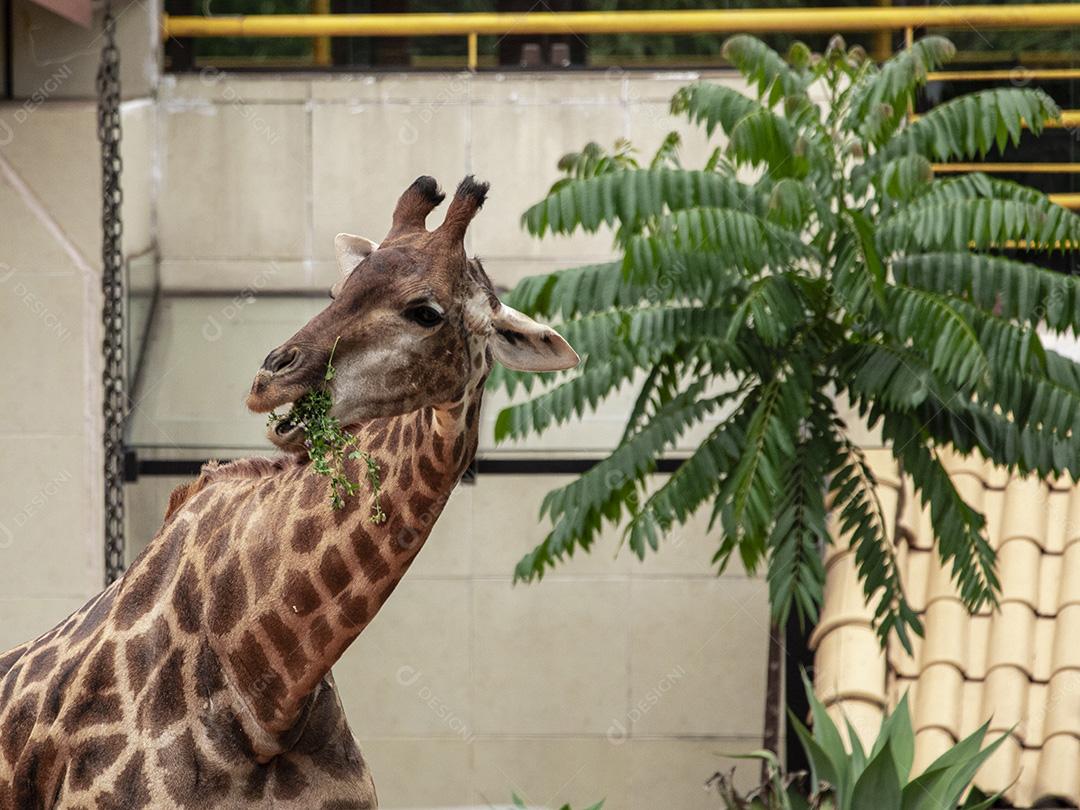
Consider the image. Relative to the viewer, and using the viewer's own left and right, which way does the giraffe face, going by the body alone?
facing the viewer and to the right of the viewer

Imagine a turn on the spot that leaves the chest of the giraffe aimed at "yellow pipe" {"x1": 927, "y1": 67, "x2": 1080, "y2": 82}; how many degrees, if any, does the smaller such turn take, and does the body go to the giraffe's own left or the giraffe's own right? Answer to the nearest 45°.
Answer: approximately 90° to the giraffe's own left

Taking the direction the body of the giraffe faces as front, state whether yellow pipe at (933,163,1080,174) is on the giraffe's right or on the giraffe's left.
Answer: on the giraffe's left

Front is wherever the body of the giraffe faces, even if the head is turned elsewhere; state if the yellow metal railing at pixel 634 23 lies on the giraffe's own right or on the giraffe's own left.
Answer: on the giraffe's own left

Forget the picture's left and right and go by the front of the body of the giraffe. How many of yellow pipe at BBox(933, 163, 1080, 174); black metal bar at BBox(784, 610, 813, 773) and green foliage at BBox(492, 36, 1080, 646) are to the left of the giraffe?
3

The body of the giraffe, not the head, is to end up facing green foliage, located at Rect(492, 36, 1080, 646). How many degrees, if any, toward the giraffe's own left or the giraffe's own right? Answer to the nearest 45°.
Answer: approximately 90° to the giraffe's own left
